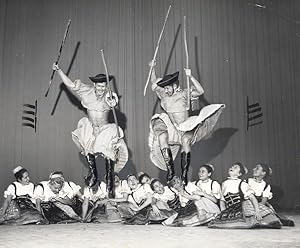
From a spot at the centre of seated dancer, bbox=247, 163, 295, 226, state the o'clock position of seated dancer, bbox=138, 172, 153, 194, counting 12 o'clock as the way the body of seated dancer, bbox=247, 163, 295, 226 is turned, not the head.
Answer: seated dancer, bbox=138, 172, 153, 194 is roughly at 2 o'clock from seated dancer, bbox=247, 163, 295, 226.

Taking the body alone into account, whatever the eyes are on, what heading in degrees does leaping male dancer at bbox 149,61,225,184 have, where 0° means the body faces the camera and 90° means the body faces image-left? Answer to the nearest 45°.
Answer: approximately 0°

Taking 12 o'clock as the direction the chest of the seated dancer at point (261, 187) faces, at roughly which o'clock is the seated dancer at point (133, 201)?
the seated dancer at point (133, 201) is roughly at 2 o'clock from the seated dancer at point (261, 187).

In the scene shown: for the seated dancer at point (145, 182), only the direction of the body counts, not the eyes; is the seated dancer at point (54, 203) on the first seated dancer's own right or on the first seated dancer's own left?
on the first seated dancer's own right

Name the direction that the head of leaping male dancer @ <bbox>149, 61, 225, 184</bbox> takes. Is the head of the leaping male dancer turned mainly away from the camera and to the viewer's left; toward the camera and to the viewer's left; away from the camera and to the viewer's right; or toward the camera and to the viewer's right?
toward the camera and to the viewer's left

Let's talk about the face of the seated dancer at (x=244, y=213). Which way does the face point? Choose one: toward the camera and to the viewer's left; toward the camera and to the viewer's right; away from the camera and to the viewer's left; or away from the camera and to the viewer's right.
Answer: toward the camera and to the viewer's left

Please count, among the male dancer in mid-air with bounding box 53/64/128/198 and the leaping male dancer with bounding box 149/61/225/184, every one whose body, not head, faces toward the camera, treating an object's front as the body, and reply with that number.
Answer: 2

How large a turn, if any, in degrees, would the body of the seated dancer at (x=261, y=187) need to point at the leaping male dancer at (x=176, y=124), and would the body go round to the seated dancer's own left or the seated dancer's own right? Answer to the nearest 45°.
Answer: approximately 90° to the seated dancer's own right

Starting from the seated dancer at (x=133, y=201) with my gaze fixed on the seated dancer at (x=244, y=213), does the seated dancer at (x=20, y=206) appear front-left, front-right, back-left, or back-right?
back-right
